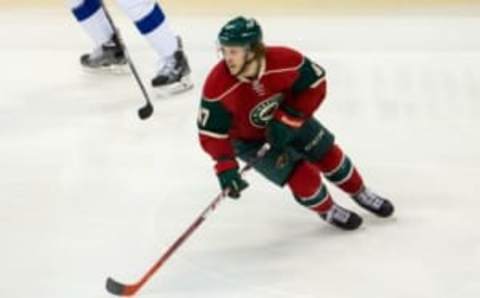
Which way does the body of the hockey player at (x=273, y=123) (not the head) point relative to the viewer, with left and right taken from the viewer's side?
facing the viewer

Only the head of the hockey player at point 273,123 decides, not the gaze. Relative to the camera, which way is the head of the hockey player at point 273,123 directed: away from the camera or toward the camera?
toward the camera
